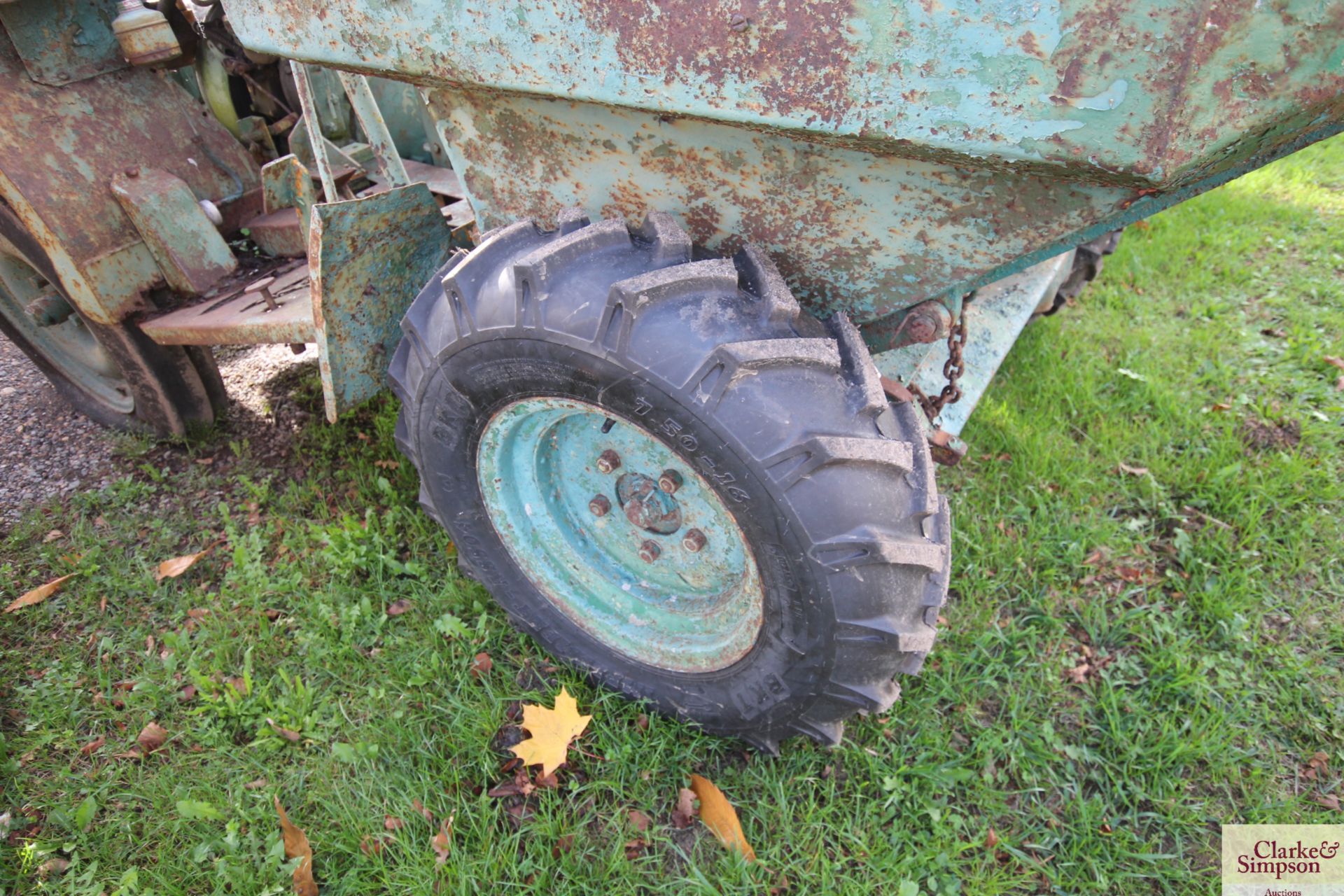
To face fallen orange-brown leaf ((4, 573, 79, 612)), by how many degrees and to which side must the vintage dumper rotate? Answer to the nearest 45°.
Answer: approximately 135° to its right

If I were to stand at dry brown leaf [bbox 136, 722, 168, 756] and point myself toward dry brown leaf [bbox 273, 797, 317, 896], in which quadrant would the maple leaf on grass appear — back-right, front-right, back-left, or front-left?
front-left

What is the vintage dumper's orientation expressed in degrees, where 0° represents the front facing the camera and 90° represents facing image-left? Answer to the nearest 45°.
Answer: approximately 315°
